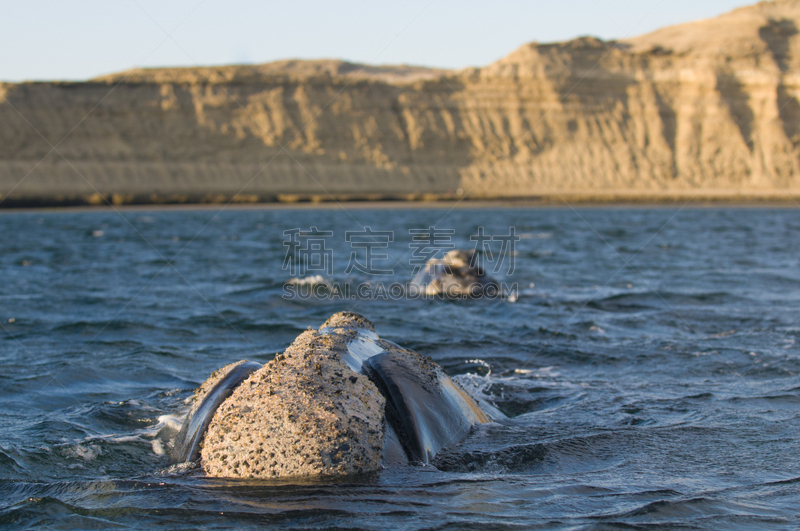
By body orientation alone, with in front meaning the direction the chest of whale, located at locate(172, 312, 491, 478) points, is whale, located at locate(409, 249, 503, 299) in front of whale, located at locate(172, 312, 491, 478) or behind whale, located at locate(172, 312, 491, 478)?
behind

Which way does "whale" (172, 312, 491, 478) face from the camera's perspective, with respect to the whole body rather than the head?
toward the camera
